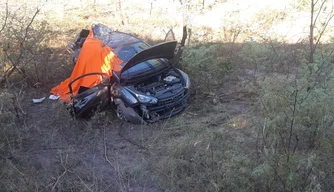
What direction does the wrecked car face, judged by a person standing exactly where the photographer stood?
facing the viewer and to the right of the viewer
